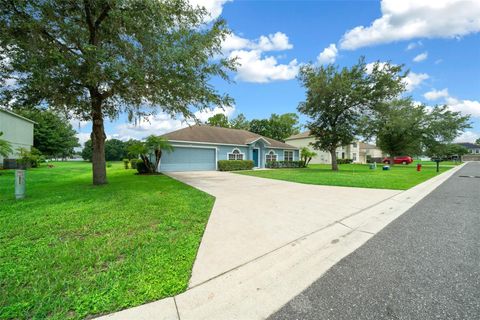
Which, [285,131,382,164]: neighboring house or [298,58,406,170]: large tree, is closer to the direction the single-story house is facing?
the large tree

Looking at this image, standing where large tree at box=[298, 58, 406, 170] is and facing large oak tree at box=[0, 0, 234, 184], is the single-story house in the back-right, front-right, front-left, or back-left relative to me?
front-right

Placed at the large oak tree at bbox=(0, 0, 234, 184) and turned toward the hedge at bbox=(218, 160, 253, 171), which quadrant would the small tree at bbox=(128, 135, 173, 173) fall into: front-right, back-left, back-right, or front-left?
front-left

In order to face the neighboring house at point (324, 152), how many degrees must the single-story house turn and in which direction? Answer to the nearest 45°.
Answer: approximately 90° to its left

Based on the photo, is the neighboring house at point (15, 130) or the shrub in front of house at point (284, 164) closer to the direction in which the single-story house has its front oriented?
the shrub in front of house

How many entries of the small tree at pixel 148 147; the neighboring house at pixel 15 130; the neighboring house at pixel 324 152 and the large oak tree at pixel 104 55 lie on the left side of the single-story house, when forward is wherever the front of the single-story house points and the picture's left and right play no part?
1

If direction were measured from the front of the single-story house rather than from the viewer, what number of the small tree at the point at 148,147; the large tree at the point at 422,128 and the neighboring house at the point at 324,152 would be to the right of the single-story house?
1

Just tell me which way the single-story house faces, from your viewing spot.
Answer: facing the viewer and to the right of the viewer

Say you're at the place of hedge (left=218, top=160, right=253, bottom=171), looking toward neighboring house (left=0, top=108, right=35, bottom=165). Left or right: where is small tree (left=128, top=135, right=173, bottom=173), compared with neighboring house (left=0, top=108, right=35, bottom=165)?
left

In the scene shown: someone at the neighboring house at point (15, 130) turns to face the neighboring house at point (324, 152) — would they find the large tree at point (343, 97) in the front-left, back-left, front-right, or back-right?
front-right

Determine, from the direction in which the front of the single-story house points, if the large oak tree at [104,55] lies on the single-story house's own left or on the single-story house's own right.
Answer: on the single-story house's own right

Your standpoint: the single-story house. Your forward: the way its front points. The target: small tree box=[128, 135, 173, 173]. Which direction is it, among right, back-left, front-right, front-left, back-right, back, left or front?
right

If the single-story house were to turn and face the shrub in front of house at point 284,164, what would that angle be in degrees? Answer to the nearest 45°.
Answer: approximately 90° to its left
